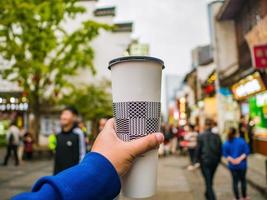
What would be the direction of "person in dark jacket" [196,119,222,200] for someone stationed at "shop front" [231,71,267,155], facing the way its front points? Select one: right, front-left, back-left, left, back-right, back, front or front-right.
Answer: front-left

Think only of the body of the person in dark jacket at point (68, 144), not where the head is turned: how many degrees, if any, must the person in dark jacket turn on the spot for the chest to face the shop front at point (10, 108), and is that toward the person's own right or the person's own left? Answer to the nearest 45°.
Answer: approximately 135° to the person's own right

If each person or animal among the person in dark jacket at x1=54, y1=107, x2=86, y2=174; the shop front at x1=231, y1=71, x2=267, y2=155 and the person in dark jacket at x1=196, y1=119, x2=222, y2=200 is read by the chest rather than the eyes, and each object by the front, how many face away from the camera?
1

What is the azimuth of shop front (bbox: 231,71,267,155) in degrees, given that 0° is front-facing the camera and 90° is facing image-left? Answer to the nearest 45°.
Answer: approximately 45°

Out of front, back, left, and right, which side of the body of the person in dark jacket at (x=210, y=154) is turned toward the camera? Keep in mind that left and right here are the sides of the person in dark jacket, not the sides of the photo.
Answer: back

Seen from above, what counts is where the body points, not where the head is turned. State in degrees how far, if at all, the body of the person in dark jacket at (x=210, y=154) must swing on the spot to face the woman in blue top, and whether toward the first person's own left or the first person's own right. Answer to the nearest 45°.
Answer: approximately 90° to the first person's own right

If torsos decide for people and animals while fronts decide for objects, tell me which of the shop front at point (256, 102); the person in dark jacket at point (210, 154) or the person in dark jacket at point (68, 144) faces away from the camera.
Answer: the person in dark jacket at point (210, 154)

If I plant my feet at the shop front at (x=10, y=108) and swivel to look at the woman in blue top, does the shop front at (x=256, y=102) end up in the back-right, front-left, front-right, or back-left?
front-left
